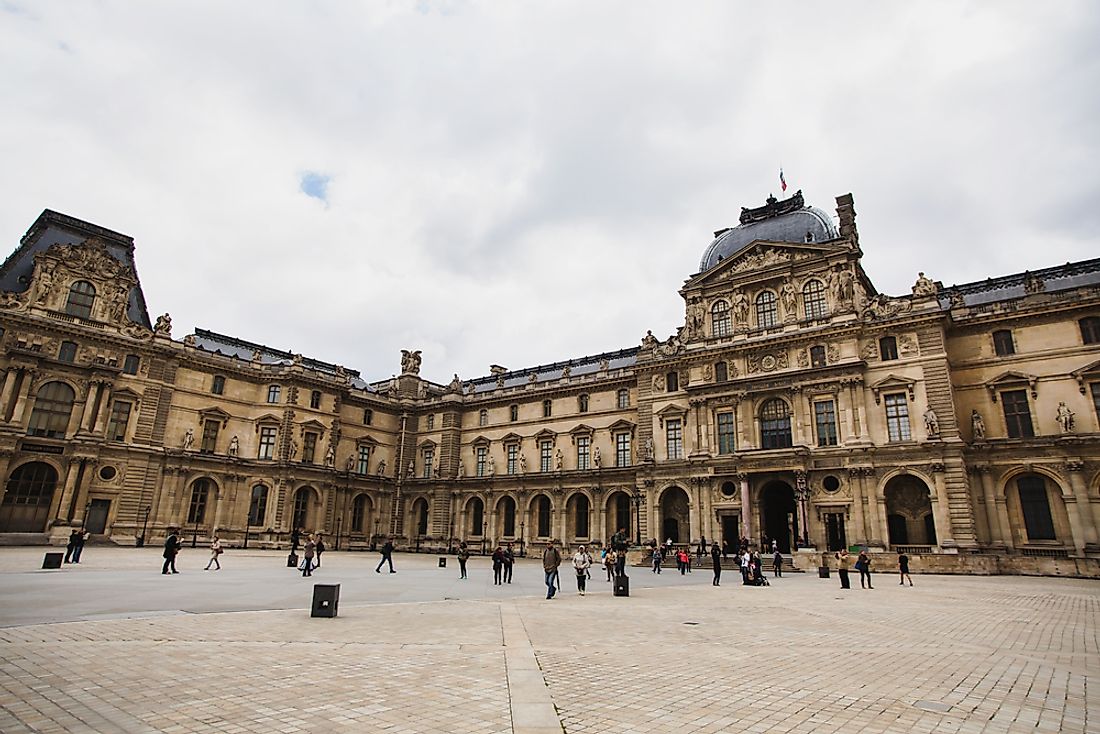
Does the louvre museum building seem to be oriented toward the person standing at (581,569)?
yes

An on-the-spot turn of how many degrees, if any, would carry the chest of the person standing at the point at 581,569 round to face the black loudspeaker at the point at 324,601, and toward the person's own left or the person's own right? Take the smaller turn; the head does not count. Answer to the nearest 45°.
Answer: approximately 45° to the person's own right

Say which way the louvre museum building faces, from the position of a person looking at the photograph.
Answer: facing the viewer and to the left of the viewer

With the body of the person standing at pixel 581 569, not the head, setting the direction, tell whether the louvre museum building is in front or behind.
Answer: behind

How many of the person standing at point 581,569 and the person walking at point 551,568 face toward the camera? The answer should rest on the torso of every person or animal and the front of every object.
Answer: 2

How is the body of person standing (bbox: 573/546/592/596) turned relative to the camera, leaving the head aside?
toward the camera

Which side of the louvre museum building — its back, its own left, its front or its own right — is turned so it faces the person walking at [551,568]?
front

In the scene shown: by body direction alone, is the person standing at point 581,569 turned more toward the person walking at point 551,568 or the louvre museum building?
the person walking

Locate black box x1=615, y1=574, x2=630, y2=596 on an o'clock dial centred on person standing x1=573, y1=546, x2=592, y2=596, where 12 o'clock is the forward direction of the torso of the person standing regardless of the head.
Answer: The black box is roughly at 10 o'clock from the person standing.

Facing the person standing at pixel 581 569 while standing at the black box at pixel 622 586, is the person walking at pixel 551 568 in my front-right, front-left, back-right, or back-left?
front-left

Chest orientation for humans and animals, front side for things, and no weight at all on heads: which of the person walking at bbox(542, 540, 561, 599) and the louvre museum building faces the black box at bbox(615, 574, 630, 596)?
the louvre museum building

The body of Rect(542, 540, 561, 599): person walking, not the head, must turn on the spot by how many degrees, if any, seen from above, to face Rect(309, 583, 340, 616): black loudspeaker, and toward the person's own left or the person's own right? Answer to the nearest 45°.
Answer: approximately 45° to the person's own right

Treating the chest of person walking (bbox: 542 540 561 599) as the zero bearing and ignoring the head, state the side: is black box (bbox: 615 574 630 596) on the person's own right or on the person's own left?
on the person's own left

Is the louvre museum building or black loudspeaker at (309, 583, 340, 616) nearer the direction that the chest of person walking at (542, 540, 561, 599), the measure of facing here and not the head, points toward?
the black loudspeaker

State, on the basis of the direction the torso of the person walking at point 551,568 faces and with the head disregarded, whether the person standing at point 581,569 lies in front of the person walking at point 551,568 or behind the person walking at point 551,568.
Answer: behind

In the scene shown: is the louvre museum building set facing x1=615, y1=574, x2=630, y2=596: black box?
yes
